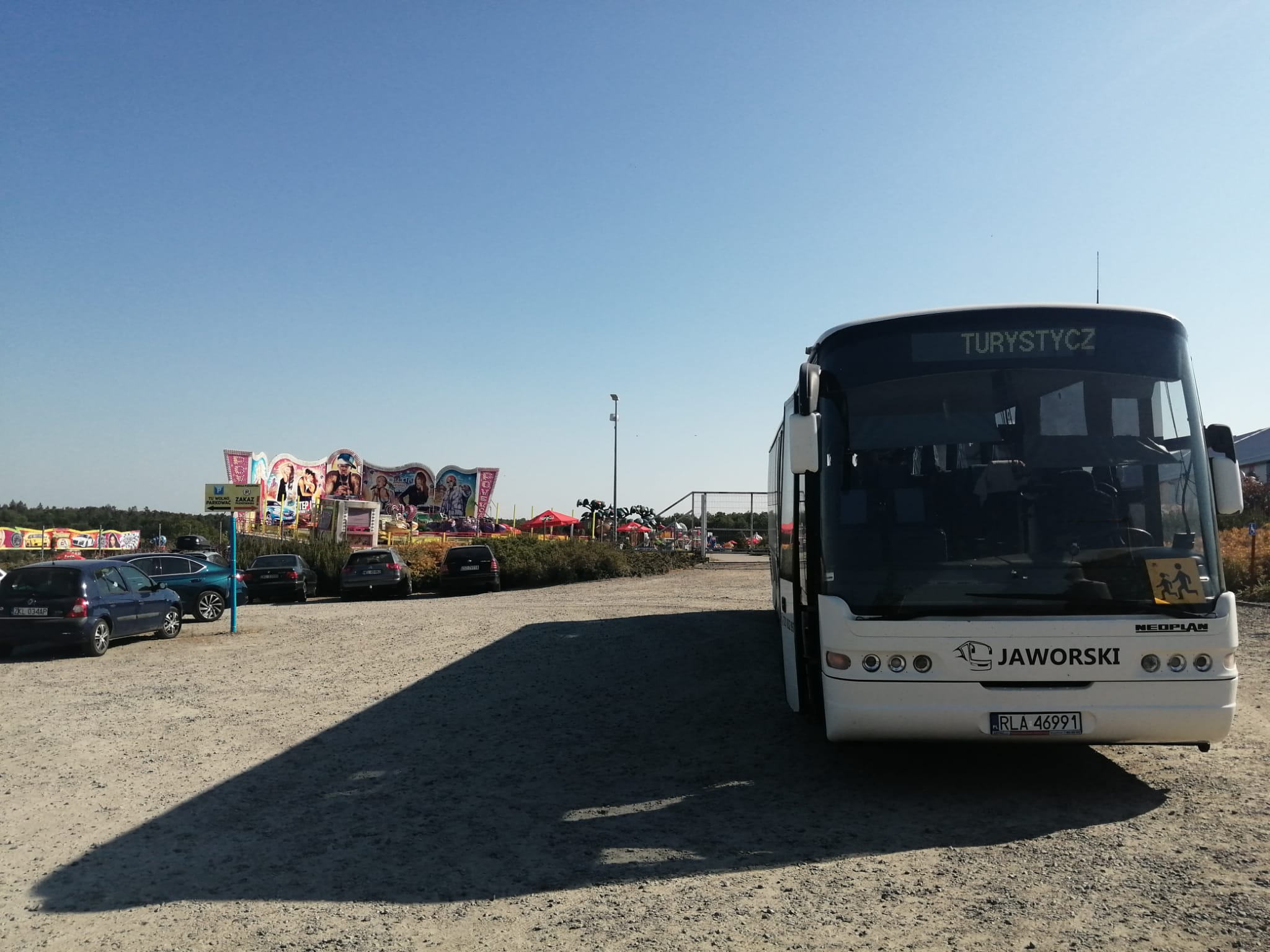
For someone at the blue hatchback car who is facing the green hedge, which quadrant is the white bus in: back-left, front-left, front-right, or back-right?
back-right

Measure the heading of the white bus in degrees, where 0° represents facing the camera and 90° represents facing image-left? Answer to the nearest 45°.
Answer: approximately 0°

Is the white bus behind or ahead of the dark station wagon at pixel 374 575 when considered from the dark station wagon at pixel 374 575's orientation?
behind

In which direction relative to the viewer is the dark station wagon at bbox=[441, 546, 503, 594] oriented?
away from the camera

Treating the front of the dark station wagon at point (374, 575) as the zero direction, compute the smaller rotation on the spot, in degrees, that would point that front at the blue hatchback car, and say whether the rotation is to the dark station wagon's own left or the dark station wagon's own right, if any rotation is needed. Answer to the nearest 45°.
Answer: approximately 180°

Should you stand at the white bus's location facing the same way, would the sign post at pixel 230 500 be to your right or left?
on your right

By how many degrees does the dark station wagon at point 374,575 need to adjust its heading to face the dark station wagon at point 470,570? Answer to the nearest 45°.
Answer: approximately 90° to its right

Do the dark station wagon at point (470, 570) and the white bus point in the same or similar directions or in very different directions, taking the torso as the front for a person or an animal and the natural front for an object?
very different directions

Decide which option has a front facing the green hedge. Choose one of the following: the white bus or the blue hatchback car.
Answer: the blue hatchback car

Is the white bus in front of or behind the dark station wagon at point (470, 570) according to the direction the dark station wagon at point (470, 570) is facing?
behind

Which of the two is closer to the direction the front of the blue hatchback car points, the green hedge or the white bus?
the green hedge

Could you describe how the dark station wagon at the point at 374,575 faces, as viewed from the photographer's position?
facing away from the viewer

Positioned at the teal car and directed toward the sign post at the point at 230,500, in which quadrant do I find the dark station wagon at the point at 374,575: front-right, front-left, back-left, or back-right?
back-left

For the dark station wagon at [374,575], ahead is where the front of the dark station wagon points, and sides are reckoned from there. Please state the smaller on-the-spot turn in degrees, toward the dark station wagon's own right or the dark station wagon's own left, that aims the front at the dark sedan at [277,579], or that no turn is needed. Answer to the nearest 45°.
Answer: approximately 90° to the dark station wagon's own left

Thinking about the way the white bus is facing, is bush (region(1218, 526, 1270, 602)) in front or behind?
behind
